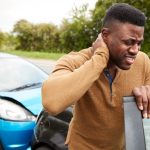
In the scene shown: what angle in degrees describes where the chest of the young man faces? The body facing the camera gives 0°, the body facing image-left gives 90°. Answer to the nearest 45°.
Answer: approximately 315°

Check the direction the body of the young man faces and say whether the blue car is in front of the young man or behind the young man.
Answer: behind

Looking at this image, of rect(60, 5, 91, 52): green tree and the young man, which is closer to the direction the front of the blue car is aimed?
the young man

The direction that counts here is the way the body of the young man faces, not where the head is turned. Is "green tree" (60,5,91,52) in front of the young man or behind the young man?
behind
